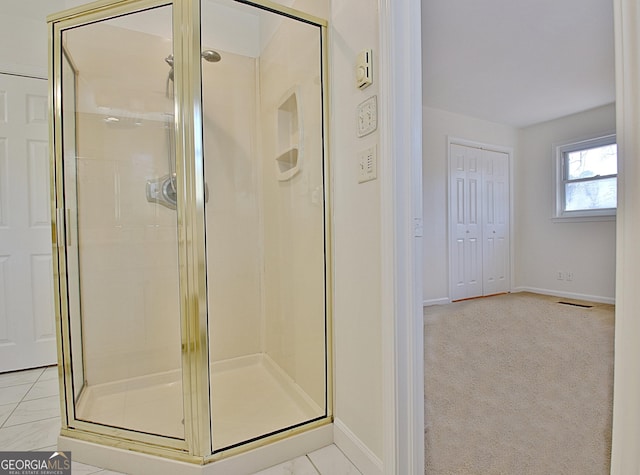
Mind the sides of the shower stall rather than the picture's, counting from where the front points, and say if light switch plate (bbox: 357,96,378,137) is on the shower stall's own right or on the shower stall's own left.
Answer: on the shower stall's own left

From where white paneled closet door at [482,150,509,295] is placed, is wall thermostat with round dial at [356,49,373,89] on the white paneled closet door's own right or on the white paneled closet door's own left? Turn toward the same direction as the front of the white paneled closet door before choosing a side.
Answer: on the white paneled closet door's own right

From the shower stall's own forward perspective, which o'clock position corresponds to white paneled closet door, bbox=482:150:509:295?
The white paneled closet door is roughly at 7 o'clock from the shower stall.

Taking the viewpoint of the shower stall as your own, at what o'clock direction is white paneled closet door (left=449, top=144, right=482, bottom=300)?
The white paneled closet door is roughly at 7 o'clock from the shower stall.

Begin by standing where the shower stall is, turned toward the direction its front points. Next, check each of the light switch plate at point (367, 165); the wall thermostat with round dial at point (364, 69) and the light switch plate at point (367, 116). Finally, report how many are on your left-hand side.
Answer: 3

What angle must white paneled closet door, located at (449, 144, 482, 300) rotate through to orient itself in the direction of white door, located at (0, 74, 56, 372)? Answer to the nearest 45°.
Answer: approximately 90° to its right

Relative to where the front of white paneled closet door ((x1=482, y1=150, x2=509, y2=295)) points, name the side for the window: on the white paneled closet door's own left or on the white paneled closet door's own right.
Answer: on the white paneled closet door's own left

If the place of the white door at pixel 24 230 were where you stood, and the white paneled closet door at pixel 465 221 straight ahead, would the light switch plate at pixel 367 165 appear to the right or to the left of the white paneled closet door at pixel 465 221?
right

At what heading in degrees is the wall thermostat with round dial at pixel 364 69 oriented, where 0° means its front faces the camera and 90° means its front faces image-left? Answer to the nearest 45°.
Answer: approximately 45°

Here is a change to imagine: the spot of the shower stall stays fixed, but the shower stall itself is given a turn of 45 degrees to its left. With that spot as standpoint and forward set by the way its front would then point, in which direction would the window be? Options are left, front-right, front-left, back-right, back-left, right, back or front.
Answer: left
